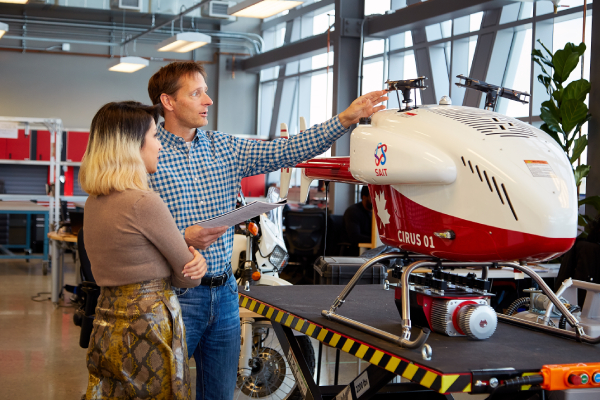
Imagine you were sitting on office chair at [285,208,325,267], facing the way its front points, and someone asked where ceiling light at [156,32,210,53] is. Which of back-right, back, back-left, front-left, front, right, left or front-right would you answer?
front-left

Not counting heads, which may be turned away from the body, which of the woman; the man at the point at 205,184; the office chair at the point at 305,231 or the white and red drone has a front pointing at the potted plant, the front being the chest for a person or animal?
the woman

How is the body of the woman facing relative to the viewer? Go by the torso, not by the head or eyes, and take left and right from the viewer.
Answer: facing away from the viewer and to the right of the viewer

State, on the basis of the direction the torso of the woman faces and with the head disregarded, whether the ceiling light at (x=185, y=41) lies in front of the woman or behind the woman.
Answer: in front

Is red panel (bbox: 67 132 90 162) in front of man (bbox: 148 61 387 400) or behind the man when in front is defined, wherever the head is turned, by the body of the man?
behind

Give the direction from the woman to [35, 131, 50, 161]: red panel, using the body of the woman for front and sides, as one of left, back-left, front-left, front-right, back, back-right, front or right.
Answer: front-left

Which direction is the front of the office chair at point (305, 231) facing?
away from the camera

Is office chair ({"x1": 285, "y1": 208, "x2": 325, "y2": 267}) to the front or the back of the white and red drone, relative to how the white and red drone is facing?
to the back

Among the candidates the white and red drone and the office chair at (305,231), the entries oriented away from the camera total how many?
1

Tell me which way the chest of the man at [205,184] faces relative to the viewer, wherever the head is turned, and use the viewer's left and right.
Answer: facing the viewer and to the right of the viewer

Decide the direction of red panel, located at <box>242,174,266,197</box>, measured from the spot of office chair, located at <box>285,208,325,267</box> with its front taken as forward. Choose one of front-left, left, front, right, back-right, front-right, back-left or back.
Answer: front

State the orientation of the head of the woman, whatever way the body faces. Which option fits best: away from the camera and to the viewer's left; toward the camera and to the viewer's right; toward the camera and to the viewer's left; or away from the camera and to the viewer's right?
away from the camera and to the viewer's right

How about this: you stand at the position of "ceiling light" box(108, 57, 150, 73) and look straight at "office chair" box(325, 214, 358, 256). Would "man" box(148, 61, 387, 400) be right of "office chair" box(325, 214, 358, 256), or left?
right

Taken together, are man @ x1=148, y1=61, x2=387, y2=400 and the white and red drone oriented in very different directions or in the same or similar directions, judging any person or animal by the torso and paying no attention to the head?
same or similar directions
